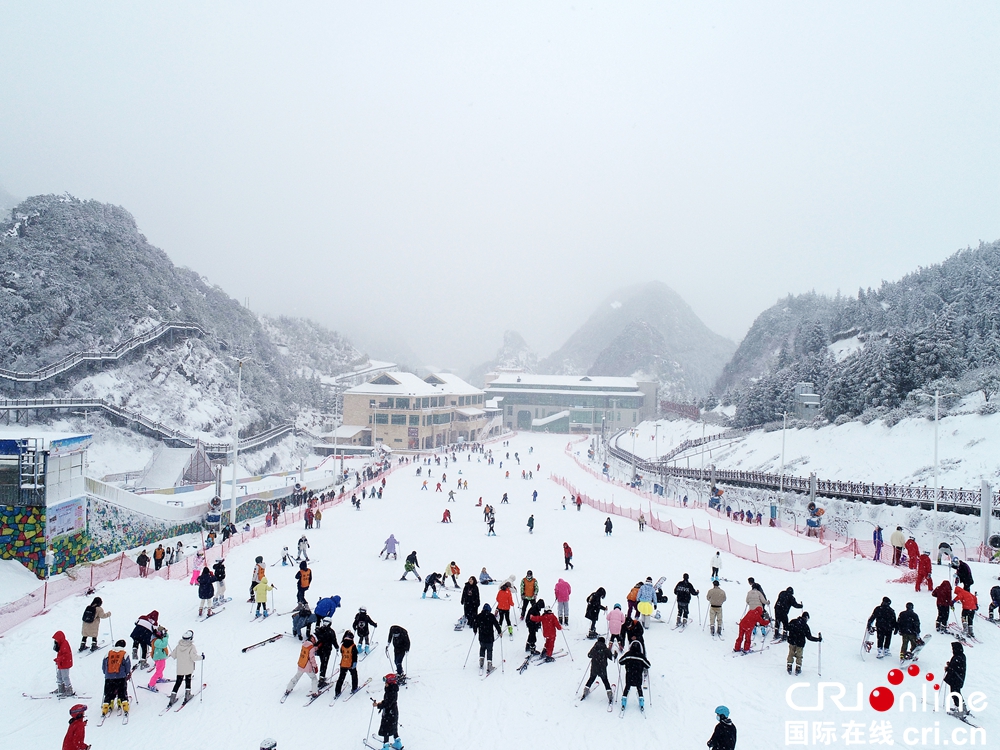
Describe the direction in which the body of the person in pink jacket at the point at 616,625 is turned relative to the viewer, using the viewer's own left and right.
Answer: facing away from the viewer

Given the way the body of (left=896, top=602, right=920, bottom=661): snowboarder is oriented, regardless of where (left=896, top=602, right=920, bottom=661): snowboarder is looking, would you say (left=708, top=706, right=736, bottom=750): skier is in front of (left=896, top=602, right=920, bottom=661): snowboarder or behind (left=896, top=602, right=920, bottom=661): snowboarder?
behind

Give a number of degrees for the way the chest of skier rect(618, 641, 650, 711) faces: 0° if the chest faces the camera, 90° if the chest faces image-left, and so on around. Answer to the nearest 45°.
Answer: approximately 180°

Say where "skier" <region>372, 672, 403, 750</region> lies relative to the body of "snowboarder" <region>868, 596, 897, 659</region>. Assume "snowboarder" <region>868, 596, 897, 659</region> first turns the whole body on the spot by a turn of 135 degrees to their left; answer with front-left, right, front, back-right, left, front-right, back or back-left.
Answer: front

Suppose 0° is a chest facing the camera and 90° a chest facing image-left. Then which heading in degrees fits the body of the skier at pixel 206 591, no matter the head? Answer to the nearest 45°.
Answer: approximately 180°

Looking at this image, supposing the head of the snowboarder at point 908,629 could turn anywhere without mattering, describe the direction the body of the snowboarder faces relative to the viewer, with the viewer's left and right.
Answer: facing away from the viewer

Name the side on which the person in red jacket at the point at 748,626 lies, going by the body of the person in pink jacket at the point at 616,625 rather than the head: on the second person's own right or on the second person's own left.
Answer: on the second person's own right

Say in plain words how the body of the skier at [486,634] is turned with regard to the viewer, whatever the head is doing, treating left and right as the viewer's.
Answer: facing away from the viewer

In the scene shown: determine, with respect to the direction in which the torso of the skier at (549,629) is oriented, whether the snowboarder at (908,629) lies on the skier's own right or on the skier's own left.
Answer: on the skier's own right

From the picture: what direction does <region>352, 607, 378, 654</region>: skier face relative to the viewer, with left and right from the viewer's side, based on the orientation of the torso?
facing away from the viewer

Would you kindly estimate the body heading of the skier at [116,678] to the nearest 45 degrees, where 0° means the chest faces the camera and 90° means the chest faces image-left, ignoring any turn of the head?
approximately 180°
